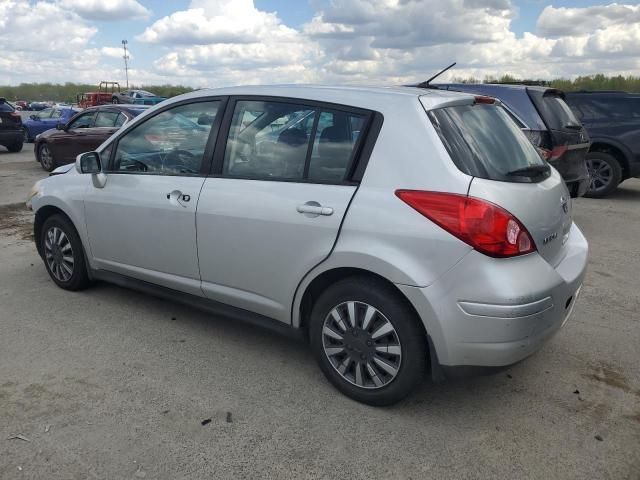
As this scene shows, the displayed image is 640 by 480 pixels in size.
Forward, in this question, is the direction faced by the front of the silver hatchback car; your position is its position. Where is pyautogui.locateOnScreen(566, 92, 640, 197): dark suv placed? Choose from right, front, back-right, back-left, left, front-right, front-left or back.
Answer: right

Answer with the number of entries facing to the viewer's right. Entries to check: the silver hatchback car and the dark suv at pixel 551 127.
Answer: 0

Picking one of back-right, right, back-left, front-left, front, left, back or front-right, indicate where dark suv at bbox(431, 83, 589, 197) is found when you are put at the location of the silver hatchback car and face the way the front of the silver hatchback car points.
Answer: right

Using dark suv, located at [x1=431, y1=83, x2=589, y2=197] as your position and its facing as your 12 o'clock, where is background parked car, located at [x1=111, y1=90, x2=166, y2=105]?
The background parked car is roughly at 12 o'clock from the dark suv.

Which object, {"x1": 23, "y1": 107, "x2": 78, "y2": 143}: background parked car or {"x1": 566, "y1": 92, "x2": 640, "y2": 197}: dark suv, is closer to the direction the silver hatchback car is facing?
the background parked car

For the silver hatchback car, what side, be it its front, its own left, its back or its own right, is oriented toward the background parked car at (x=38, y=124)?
front

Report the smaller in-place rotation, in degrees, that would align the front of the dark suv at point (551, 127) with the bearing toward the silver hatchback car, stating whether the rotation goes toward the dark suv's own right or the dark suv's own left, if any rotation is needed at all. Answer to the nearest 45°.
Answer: approximately 135° to the dark suv's own left

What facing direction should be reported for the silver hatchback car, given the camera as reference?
facing away from the viewer and to the left of the viewer

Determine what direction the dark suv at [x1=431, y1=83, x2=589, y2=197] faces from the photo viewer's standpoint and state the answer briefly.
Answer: facing away from the viewer and to the left of the viewer

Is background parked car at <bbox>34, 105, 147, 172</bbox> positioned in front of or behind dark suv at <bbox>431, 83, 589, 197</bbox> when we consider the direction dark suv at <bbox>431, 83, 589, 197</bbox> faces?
in front

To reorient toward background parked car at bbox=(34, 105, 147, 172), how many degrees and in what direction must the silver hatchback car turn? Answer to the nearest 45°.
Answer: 0° — it already faces it

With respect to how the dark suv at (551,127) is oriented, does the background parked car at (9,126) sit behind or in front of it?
in front
